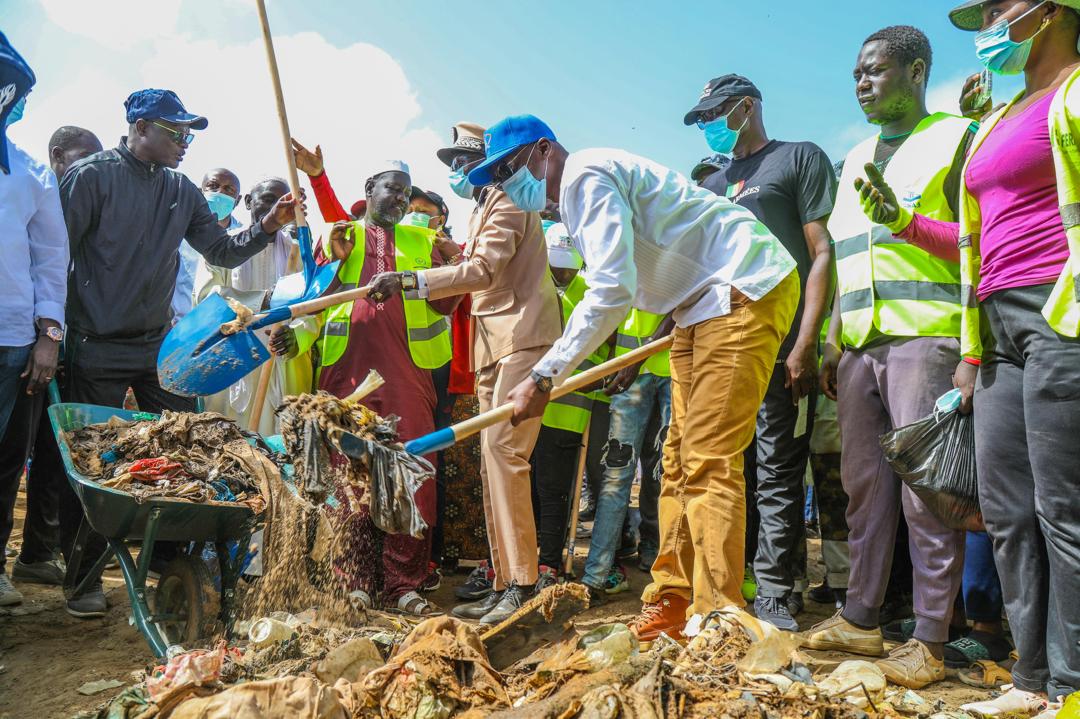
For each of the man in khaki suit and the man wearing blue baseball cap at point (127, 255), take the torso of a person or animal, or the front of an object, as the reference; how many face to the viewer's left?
1

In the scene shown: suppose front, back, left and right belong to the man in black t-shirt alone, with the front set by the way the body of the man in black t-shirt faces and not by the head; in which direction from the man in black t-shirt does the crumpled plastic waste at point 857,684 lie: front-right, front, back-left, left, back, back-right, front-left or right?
front-left

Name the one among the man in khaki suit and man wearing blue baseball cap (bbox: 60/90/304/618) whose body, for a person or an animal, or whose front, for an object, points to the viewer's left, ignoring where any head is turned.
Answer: the man in khaki suit

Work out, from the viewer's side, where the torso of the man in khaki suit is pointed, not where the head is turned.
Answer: to the viewer's left

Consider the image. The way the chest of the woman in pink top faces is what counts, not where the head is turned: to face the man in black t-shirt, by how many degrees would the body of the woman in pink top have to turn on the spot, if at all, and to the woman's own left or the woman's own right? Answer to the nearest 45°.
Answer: approximately 90° to the woman's own right

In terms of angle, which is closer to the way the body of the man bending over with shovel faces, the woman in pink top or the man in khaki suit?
the man in khaki suit

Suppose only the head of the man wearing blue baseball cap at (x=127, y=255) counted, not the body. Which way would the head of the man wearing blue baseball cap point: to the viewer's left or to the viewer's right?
to the viewer's right

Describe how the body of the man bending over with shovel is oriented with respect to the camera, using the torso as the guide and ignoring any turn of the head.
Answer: to the viewer's left

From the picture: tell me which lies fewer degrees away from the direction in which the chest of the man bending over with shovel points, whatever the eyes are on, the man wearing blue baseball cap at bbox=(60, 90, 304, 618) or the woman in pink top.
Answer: the man wearing blue baseball cap

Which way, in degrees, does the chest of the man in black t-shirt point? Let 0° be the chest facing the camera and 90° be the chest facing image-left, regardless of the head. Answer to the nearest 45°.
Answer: approximately 45°
